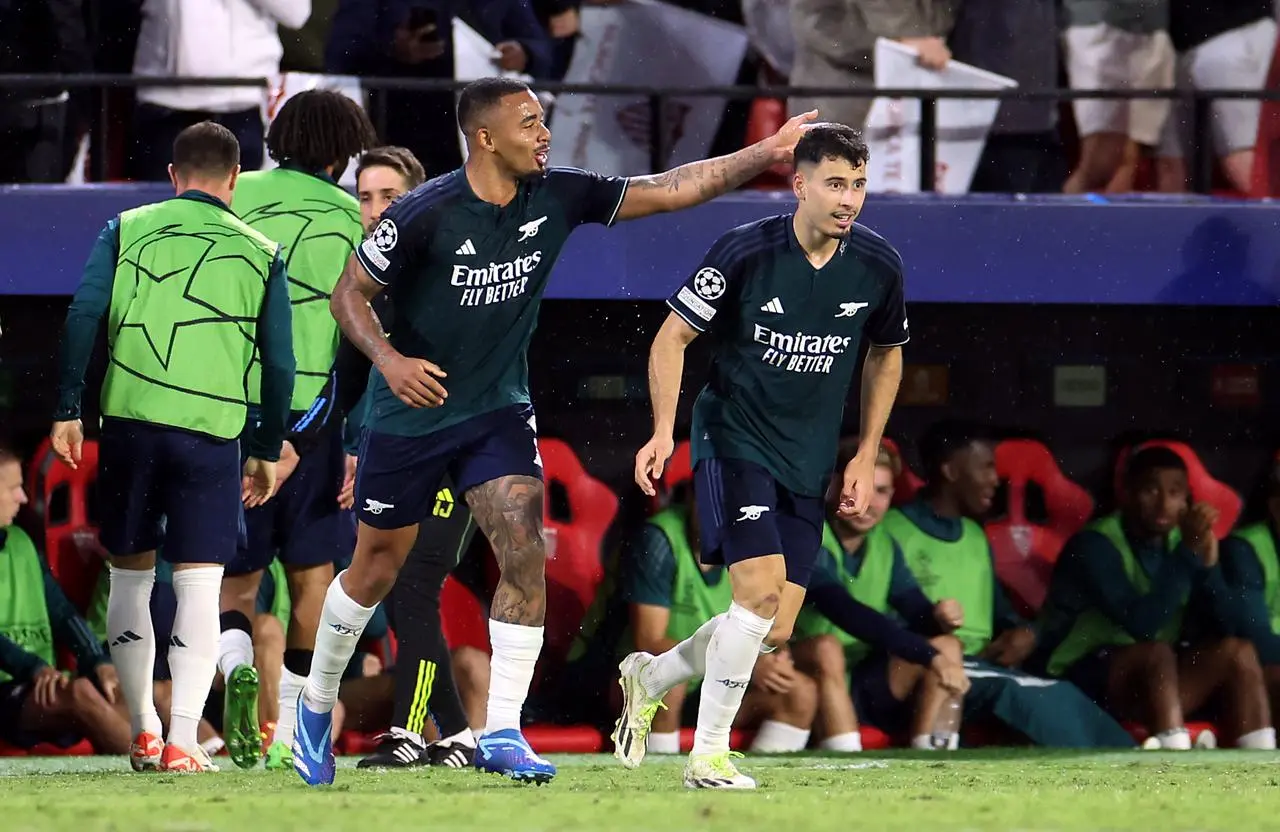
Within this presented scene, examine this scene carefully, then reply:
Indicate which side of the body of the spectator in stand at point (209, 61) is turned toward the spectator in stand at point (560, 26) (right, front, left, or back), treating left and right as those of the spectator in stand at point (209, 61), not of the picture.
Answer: left

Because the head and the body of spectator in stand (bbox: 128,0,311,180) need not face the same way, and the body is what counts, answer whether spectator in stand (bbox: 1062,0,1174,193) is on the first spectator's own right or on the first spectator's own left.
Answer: on the first spectator's own left

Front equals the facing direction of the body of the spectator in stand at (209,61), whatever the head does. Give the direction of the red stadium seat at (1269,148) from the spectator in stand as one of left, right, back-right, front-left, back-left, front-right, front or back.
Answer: left

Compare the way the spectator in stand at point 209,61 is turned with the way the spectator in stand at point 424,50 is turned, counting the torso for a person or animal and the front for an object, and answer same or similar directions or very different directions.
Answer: same or similar directions

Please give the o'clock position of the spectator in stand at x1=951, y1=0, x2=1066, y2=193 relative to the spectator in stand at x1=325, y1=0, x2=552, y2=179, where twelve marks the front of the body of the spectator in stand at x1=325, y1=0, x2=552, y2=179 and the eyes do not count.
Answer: the spectator in stand at x1=951, y1=0, x2=1066, y2=193 is roughly at 9 o'clock from the spectator in stand at x1=325, y1=0, x2=552, y2=179.

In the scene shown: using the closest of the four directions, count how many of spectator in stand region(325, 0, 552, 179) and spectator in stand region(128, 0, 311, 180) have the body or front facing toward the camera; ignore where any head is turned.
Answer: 2

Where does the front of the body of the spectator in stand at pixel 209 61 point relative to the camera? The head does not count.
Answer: toward the camera

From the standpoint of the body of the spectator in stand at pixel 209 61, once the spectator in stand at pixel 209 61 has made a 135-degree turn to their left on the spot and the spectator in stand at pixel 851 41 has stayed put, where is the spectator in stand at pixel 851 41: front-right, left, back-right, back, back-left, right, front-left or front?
front-right

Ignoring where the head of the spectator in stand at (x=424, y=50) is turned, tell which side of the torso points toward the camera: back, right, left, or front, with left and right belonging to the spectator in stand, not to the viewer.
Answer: front

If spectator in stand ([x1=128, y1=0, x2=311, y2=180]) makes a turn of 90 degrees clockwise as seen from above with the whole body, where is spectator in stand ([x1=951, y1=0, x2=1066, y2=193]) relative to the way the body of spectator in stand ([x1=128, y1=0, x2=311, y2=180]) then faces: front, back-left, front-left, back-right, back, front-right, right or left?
back

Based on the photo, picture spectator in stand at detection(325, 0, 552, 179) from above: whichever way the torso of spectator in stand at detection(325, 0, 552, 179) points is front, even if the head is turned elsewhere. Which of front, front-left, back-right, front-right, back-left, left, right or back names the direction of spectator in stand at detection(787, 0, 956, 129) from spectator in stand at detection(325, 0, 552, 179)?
left

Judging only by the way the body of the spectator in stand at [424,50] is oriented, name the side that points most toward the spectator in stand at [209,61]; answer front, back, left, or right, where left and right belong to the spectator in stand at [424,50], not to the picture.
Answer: right

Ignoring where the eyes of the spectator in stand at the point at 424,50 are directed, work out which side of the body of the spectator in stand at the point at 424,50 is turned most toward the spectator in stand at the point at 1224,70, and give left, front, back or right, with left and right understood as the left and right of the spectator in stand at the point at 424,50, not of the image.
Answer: left

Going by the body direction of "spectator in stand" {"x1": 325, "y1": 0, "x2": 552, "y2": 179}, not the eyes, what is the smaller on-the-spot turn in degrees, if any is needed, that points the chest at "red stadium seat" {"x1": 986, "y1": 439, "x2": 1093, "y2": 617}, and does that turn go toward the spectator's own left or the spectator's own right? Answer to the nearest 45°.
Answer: approximately 90° to the spectator's own left

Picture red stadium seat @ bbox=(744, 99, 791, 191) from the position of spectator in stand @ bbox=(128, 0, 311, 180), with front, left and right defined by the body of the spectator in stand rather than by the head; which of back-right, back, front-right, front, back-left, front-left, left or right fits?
left
